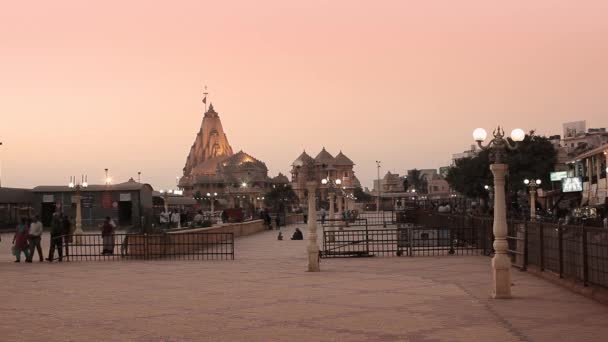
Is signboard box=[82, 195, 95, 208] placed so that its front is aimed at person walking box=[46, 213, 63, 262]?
yes

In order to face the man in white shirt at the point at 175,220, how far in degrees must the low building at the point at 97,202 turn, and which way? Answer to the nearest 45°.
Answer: approximately 45° to its left
